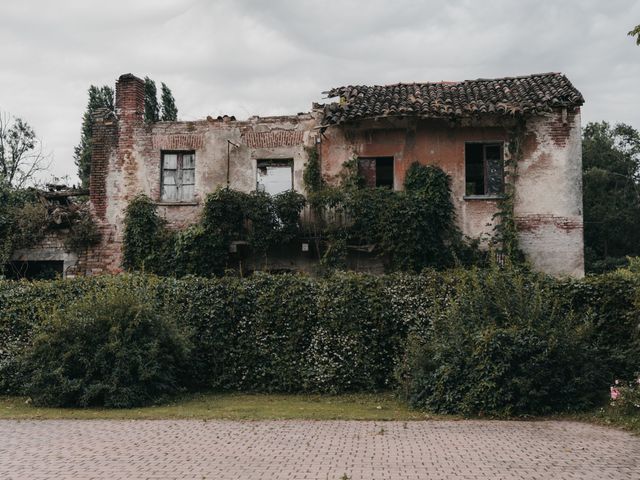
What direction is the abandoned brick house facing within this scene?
toward the camera

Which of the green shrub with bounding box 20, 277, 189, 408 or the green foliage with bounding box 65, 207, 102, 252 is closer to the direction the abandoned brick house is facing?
the green shrub

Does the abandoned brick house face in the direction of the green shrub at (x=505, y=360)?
yes

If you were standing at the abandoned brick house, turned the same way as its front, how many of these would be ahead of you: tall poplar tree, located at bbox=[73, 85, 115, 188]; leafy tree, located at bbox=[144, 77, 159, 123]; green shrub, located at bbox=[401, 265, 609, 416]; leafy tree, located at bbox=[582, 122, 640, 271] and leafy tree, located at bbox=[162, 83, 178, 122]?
1

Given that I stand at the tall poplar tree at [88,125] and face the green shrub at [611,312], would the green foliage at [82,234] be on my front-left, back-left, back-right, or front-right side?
front-right

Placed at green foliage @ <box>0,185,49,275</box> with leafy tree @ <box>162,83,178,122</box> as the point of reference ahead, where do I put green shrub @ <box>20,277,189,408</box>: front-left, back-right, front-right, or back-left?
back-right

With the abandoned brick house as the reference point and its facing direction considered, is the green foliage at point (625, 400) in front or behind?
in front

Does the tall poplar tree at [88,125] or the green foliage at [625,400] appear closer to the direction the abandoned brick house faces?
the green foliage

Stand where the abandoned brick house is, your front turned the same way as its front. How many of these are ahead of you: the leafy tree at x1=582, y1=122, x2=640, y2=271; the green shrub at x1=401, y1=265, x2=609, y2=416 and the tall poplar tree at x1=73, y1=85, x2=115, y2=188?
1

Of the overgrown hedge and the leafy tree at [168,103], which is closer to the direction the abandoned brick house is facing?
the overgrown hedge

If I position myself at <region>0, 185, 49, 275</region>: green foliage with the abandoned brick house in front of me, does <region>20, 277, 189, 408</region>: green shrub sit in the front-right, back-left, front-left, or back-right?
front-right

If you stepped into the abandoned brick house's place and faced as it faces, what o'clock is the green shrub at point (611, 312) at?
The green shrub is roughly at 11 o'clock from the abandoned brick house.

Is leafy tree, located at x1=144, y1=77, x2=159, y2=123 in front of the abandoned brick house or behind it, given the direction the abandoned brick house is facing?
behind

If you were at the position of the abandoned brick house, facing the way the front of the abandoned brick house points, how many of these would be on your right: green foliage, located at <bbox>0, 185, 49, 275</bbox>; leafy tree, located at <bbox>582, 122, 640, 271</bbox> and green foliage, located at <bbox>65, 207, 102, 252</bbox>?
2

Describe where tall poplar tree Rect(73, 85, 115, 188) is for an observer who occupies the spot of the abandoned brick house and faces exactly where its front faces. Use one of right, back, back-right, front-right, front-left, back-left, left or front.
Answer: back-right
